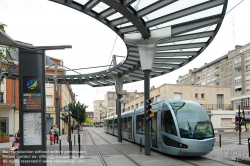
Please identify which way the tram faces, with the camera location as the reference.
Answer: facing the viewer and to the right of the viewer
